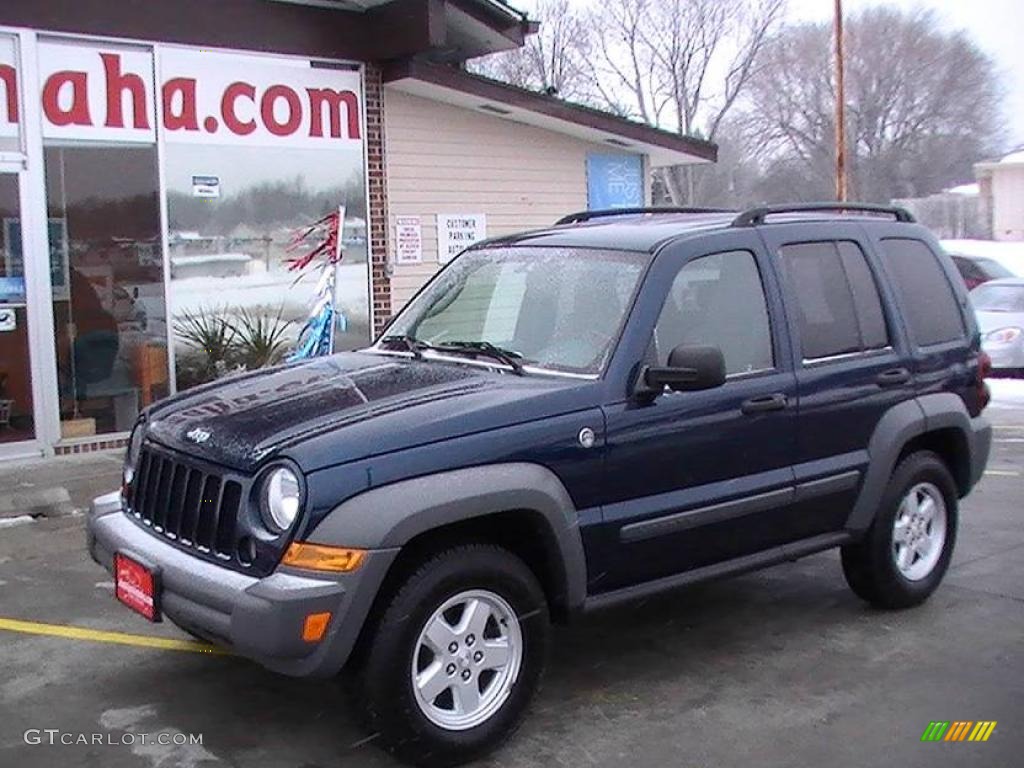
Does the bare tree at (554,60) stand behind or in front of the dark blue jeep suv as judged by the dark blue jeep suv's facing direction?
behind

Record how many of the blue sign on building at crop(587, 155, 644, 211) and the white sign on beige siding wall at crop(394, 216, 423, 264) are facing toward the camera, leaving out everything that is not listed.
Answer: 2

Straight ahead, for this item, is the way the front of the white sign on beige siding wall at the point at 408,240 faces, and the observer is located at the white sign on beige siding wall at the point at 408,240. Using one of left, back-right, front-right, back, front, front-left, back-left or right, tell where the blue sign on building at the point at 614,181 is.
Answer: back-left

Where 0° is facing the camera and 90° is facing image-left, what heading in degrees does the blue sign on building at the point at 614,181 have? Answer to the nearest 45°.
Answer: approximately 0°

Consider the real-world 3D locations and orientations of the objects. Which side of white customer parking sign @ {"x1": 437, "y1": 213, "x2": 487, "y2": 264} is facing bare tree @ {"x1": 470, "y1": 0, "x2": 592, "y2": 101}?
back

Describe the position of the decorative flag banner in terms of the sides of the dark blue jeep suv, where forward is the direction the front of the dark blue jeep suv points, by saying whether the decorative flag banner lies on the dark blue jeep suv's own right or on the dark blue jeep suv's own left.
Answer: on the dark blue jeep suv's own right

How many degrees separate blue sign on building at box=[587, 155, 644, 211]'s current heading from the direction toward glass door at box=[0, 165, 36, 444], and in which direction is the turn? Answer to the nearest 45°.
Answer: approximately 45° to its right

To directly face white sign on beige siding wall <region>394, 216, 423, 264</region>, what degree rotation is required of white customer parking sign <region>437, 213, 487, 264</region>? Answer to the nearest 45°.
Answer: approximately 45° to its right

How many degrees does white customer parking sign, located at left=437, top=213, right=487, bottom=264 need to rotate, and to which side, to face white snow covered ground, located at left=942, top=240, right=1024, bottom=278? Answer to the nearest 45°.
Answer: approximately 135° to its left

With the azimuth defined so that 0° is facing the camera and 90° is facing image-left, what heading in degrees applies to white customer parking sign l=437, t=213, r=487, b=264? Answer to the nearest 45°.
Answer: approximately 0°

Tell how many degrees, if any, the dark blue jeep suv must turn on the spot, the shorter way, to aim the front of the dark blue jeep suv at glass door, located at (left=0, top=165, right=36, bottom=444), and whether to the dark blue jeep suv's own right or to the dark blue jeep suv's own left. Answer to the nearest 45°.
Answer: approximately 90° to the dark blue jeep suv's own right

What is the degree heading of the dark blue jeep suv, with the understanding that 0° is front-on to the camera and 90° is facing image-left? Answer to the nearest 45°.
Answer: approximately 45°

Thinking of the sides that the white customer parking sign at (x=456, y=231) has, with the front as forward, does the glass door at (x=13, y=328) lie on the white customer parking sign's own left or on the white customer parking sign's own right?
on the white customer parking sign's own right

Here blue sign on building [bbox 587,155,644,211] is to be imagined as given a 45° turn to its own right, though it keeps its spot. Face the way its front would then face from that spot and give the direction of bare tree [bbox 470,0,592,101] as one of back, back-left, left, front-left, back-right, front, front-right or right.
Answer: back-right

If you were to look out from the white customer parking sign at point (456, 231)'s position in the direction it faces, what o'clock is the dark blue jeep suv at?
The dark blue jeep suv is roughly at 12 o'clock from the white customer parking sign.
